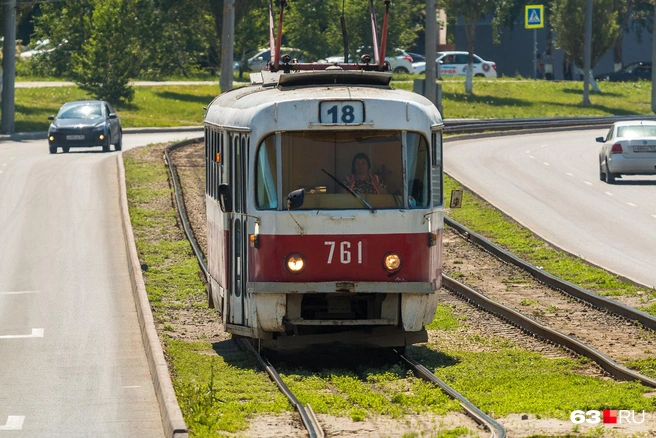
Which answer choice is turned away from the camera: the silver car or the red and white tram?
the silver car

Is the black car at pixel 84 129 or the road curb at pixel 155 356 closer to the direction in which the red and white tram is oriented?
the road curb

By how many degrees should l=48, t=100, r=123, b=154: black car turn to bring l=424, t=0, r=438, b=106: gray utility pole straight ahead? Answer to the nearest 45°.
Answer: approximately 135° to its left

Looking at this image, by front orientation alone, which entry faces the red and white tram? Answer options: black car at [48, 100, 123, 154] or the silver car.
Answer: the black car

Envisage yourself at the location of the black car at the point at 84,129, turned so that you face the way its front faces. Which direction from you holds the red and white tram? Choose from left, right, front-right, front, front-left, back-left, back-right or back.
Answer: front

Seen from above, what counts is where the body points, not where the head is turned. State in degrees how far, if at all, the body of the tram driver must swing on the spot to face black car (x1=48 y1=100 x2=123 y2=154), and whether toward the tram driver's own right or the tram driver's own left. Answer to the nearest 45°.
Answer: approximately 180°

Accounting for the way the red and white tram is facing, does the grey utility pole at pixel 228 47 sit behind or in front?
behind

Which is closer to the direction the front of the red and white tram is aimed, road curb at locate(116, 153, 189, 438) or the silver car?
the road curb

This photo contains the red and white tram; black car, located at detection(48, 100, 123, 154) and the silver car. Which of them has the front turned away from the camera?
the silver car

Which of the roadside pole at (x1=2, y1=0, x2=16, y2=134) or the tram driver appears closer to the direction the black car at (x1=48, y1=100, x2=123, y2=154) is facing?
the tram driver

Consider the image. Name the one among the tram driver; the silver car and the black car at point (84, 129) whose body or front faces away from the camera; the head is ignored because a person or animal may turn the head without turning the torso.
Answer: the silver car

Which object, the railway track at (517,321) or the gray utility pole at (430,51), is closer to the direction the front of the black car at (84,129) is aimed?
the railway track

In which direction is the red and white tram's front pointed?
toward the camera

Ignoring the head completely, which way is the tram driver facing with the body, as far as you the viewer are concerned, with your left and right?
facing the viewer

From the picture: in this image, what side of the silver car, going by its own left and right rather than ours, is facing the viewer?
back
